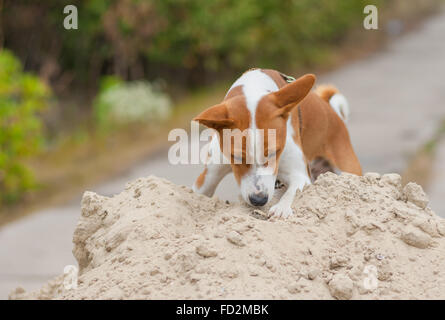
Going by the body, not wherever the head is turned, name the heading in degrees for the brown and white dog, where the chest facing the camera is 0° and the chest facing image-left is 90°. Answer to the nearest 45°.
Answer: approximately 45°
